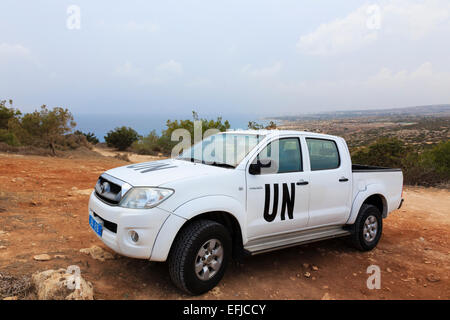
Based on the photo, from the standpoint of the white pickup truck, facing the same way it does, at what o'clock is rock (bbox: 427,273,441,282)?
The rock is roughly at 7 o'clock from the white pickup truck.

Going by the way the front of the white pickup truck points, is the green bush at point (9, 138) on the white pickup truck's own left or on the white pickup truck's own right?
on the white pickup truck's own right

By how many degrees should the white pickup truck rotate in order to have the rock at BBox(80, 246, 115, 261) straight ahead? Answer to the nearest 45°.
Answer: approximately 45° to its right

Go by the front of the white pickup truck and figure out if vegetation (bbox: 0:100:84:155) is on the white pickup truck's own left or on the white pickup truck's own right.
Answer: on the white pickup truck's own right

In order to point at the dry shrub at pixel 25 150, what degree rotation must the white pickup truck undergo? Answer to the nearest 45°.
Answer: approximately 90° to its right

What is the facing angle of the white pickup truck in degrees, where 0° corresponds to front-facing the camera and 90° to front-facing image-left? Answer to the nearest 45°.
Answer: approximately 45°

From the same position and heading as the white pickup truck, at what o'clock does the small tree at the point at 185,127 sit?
The small tree is roughly at 4 o'clock from the white pickup truck.

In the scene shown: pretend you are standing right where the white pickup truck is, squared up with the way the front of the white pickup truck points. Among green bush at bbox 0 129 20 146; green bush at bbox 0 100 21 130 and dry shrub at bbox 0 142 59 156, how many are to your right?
3

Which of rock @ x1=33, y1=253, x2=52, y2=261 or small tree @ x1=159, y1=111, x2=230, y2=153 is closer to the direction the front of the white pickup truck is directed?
the rock
